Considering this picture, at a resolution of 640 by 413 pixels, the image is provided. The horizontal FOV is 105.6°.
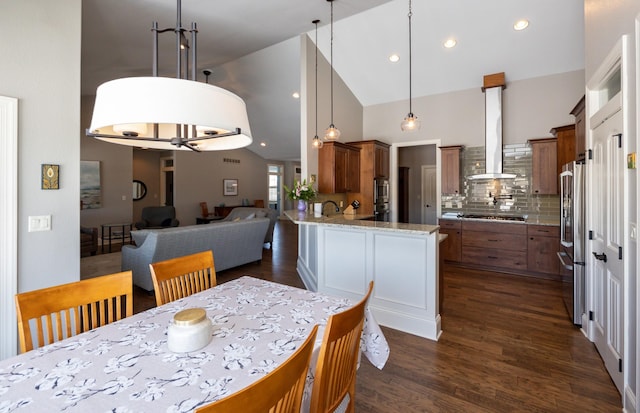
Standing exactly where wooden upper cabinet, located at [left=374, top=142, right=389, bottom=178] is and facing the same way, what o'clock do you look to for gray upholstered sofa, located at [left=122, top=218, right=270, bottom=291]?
The gray upholstered sofa is roughly at 3 o'clock from the wooden upper cabinet.

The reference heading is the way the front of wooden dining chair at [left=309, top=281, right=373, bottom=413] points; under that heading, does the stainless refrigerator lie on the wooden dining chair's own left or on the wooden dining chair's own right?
on the wooden dining chair's own right

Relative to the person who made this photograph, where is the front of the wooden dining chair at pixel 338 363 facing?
facing away from the viewer and to the left of the viewer

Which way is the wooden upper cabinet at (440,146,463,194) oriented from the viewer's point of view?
toward the camera

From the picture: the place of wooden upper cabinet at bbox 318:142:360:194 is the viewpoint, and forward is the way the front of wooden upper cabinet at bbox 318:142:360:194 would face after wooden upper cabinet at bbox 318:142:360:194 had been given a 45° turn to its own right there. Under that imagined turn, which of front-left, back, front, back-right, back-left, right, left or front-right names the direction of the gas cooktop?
left

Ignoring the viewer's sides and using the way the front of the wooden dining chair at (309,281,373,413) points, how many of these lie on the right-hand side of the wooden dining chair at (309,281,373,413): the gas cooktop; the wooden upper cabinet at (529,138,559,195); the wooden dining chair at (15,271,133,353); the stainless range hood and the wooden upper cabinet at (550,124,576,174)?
4

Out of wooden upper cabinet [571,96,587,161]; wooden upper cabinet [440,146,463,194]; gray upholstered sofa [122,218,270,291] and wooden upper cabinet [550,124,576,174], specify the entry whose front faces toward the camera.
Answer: wooden upper cabinet [440,146,463,194]

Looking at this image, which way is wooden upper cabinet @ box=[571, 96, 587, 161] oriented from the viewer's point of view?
to the viewer's left

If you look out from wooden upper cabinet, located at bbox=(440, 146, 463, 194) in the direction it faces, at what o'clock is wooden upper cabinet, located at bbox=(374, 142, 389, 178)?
wooden upper cabinet, located at bbox=(374, 142, 389, 178) is roughly at 3 o'clock from wooden upper cabinet, located at bbox=(440, 146, 463, 194).

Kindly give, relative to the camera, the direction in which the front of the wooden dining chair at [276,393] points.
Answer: facing away from the viewer and to the left of the viewer

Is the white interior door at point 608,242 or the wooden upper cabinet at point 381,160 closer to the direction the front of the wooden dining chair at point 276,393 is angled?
the wooden upper cabinet

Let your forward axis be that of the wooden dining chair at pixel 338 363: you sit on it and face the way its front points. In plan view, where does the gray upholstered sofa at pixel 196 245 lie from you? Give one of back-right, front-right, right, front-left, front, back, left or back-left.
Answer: front

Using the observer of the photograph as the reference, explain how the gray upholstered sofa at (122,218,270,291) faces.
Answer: facing away from the viewer and to the left of the viewer

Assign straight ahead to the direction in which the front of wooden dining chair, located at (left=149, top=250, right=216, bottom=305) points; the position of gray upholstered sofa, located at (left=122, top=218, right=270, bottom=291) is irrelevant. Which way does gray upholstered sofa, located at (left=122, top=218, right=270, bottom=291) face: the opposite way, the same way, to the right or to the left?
the opposite way

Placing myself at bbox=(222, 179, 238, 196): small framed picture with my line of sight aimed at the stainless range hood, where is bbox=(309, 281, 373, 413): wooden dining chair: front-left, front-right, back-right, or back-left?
front-right

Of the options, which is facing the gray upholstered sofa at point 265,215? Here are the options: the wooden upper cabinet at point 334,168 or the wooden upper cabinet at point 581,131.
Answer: the wooden upper cabinet at point 581,131

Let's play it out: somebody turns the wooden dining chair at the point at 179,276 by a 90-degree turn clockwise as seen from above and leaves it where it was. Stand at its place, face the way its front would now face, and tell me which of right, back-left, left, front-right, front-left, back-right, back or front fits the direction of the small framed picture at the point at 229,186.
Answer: back-right

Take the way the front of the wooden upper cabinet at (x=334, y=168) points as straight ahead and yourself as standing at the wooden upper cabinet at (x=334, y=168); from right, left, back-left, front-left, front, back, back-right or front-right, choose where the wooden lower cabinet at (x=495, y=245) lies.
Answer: front-left

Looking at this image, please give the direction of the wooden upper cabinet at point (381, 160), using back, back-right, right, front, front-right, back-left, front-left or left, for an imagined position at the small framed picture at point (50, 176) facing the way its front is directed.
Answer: left
